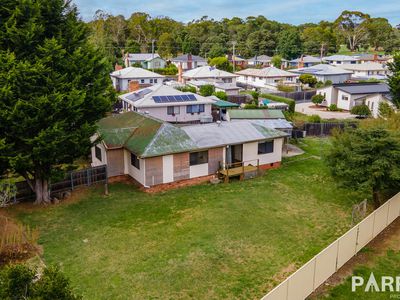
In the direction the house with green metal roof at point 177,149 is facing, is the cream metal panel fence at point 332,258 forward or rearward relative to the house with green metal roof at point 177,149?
forward

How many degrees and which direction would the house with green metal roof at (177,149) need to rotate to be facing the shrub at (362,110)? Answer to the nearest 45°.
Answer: approximately 90° to its left

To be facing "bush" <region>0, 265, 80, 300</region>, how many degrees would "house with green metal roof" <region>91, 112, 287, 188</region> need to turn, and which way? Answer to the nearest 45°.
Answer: approximately 45° to its right

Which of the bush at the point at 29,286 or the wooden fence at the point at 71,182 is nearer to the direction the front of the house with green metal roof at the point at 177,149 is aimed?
the bush

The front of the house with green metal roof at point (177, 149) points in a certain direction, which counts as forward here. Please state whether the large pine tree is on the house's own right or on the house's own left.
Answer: on the house's own right

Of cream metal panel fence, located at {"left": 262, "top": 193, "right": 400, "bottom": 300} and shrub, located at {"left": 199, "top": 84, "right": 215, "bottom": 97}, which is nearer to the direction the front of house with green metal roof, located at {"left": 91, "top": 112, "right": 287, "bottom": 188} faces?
the cream metal panel fence

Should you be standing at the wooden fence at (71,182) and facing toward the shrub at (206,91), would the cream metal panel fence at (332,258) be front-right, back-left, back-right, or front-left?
back-right

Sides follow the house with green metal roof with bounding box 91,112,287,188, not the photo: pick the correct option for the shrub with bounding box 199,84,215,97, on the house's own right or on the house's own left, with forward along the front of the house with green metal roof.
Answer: on the house's own left

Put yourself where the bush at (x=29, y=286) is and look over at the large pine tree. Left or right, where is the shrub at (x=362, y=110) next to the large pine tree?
right

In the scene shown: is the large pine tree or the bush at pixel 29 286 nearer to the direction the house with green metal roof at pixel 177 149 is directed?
the bush

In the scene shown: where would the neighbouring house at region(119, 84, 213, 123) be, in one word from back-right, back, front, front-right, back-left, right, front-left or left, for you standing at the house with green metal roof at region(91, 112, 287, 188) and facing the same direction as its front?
back-left

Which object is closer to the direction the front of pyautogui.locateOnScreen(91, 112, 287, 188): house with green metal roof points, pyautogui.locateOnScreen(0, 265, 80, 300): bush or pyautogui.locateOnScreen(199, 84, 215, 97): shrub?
the bush

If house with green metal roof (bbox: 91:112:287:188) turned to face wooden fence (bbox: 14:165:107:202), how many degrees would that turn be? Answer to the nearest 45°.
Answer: approximately 135° to its right

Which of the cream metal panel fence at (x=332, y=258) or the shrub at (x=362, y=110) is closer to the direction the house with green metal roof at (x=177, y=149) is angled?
the cream metal panel fence

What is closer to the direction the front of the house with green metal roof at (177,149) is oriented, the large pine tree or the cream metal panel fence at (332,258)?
the cream metal panel fence

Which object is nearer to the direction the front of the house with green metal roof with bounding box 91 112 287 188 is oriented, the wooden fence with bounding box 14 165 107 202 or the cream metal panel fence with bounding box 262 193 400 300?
the cream metal panel fence

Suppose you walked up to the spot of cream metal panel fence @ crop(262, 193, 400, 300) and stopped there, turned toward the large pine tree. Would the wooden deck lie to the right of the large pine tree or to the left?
right

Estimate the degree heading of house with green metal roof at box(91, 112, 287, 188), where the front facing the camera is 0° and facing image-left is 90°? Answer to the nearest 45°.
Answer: approximately 315°
